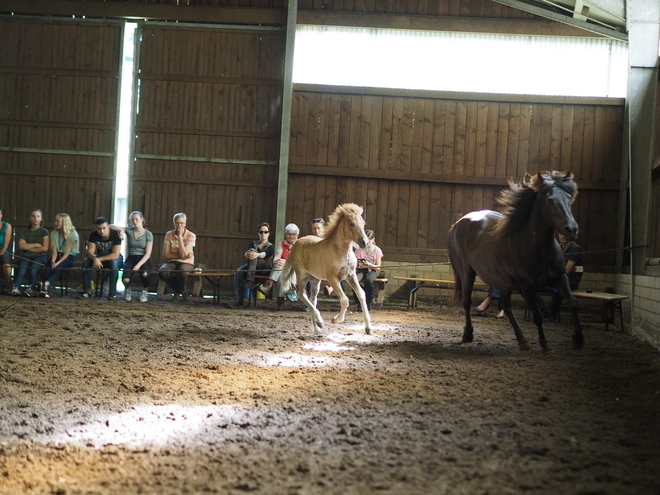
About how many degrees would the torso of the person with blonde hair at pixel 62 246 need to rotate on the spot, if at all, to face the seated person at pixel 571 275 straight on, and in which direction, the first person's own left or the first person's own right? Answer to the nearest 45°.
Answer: approximately 90° to the first person's own left

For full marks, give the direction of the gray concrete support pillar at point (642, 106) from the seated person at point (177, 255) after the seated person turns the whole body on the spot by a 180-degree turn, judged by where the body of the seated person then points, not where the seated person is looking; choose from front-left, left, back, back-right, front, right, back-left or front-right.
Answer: back-right

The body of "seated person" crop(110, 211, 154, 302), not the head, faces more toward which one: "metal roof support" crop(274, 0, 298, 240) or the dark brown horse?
the dark brown horse

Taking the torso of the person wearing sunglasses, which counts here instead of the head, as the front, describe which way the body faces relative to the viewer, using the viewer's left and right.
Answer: facing the viewer and to the left of the viewer

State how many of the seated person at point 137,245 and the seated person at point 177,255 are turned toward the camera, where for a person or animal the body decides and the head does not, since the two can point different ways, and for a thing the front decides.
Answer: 2

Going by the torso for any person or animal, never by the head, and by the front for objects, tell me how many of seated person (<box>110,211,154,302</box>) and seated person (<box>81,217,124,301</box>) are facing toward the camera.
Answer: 2

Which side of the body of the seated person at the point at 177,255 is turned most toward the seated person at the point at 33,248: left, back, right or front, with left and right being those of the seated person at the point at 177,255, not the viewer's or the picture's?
right

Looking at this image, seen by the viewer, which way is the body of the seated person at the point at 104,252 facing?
toward the camera

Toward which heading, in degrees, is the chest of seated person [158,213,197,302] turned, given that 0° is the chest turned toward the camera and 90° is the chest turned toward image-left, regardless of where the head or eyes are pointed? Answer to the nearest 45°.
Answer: approximately 0°

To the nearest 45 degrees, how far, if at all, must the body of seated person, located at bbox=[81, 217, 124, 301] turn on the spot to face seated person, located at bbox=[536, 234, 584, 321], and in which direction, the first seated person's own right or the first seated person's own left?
approximately 45° to the first seated person's own left

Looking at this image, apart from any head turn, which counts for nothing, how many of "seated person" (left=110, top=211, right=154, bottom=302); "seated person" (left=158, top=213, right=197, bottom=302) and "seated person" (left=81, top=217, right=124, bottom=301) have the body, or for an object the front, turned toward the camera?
3

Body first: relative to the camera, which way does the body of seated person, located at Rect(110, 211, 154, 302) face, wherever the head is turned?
toward the camera

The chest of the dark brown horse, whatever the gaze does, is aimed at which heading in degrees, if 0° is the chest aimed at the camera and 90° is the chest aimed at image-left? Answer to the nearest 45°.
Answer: approximately 315°
